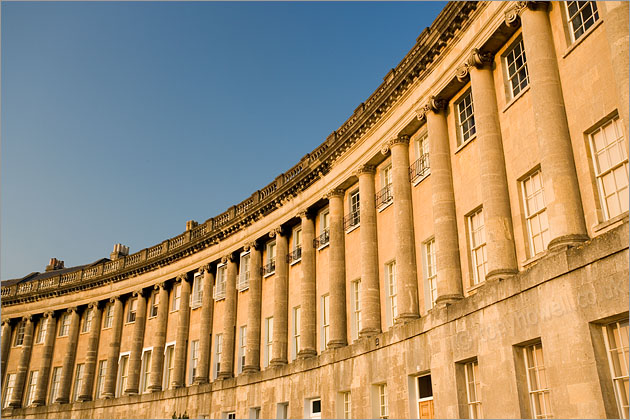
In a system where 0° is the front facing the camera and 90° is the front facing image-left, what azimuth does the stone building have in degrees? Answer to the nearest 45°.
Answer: approximately 45°
